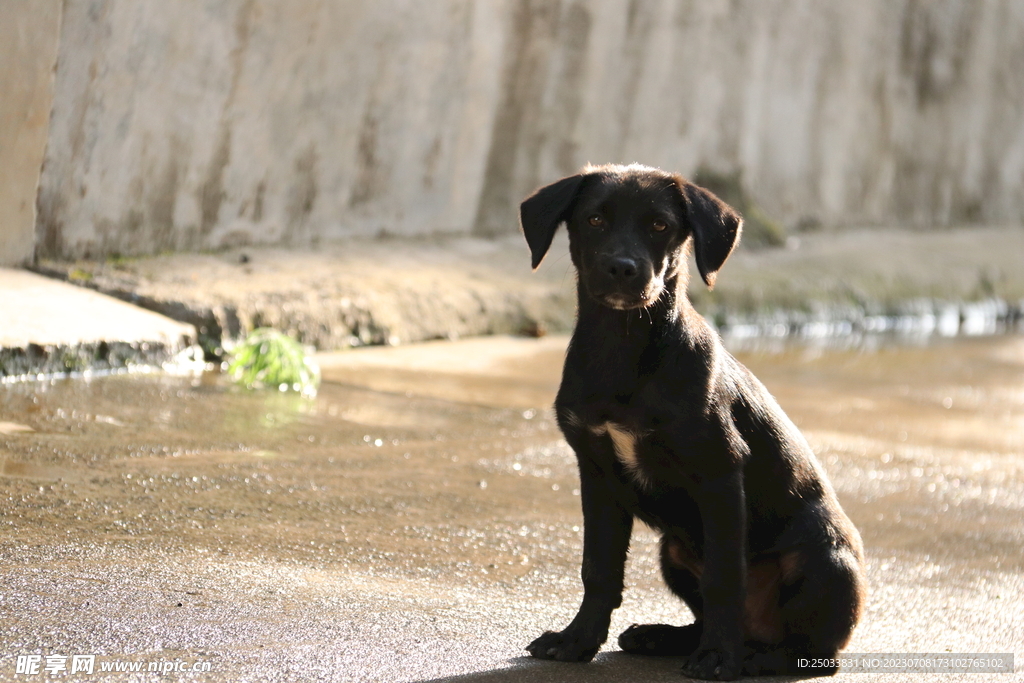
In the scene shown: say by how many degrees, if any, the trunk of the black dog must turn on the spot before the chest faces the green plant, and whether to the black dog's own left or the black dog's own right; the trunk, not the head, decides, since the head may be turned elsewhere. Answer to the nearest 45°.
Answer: approximately 90° to the black dog's own right

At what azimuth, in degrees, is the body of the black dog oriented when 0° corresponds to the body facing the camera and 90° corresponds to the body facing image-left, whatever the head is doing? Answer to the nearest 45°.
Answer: approximately 45°
